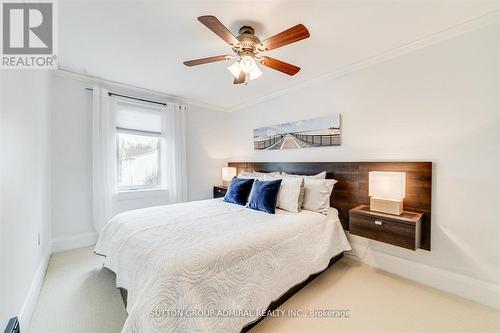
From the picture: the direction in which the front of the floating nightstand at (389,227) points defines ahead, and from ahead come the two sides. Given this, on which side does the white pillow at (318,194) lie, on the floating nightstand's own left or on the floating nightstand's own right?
on the floating nightstand's own right

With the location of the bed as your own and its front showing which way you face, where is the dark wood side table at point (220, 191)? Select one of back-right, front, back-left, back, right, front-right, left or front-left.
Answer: back-right

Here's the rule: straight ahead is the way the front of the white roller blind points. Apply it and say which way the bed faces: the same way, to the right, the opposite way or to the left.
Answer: to the right

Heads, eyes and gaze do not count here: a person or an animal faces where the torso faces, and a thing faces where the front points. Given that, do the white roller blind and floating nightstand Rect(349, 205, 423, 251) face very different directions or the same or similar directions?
very different directions

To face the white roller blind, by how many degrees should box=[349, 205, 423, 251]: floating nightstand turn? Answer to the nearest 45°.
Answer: approximately 45° to its right

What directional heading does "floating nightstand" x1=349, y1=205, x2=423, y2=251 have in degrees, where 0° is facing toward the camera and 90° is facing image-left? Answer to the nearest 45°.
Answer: approximately 45°
